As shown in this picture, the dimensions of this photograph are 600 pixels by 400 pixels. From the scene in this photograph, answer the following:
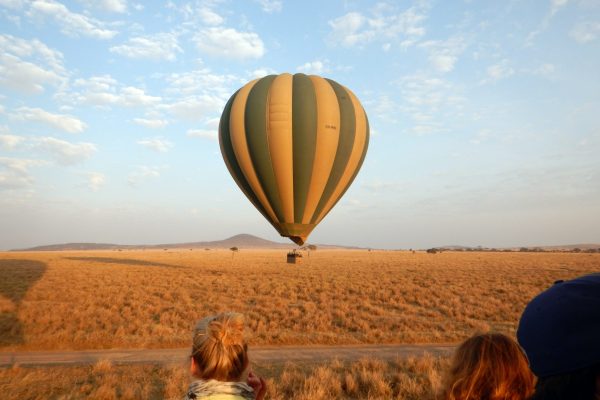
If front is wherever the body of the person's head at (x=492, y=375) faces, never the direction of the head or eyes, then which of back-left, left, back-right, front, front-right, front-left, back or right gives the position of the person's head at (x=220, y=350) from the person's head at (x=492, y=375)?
left

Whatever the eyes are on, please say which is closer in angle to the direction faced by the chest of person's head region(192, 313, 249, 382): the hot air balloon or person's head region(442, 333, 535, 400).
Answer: the hot air balloon

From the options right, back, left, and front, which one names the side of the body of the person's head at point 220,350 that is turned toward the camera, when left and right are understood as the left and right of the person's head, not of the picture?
back

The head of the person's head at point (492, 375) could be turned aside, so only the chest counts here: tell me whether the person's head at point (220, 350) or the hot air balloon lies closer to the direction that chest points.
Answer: the hot air balloon

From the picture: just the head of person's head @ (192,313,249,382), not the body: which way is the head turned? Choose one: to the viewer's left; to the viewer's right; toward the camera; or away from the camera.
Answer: away from the camera

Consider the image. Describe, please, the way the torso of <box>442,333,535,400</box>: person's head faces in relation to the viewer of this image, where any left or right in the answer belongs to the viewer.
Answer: facing away from the viewer

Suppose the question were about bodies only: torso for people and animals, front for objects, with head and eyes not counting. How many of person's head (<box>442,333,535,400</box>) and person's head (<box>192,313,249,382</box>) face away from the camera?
2

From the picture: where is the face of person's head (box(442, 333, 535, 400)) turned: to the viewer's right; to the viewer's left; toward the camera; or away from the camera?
away from the camera

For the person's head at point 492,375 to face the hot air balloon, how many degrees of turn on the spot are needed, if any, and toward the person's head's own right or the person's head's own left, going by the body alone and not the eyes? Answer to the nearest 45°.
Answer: approximately 45° to the person's head's own left

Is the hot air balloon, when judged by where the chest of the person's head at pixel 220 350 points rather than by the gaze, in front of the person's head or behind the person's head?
in front

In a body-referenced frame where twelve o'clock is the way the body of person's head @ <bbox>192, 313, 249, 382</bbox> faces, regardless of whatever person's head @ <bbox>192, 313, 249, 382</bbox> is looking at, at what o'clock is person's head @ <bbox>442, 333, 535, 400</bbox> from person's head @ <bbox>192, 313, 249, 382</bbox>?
person's head @ <bbox>442, 333, 535, 400</bbox> is roughly at 4 o'clock from person's head @ <bbox>192, 313, 249, 382</bbox>.
